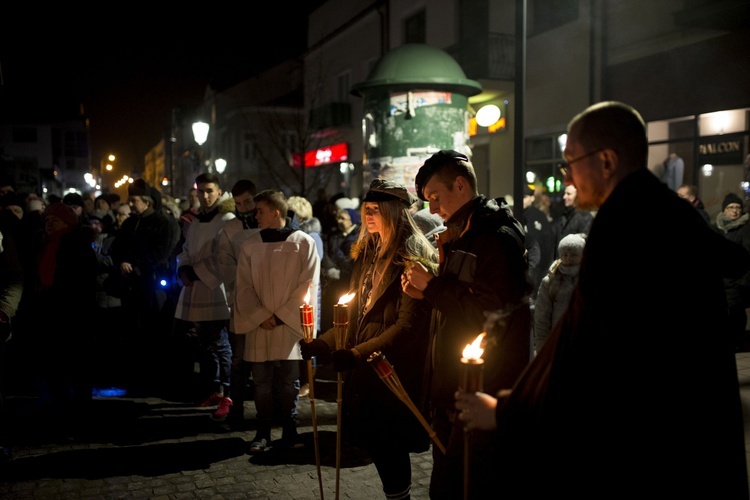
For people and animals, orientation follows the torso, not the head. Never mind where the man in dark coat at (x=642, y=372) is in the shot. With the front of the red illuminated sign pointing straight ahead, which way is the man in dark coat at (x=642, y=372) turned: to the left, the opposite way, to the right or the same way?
to the right

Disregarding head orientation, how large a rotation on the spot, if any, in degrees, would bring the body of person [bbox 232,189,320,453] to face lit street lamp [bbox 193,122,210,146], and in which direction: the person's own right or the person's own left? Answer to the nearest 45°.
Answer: approximately 180°

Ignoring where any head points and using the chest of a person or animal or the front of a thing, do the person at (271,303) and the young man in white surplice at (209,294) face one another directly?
no

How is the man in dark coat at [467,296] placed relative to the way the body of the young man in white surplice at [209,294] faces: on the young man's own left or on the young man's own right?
on the young man's own left

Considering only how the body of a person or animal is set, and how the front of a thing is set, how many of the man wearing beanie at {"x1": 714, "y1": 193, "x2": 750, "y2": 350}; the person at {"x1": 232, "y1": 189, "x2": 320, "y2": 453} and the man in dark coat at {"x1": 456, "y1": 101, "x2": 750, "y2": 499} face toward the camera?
2

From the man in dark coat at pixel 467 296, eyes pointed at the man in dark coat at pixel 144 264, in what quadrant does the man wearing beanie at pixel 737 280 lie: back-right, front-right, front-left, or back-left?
front-right

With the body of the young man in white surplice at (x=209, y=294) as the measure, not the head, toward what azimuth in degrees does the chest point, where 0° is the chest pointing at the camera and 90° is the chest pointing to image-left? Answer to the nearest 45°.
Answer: approximately 45°

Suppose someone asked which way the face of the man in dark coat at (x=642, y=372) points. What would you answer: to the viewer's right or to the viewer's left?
to the viewer's left

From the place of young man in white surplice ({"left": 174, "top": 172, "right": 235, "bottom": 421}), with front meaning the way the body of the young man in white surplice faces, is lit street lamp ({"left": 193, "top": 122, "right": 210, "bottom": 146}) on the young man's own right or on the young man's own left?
on the young man's own right

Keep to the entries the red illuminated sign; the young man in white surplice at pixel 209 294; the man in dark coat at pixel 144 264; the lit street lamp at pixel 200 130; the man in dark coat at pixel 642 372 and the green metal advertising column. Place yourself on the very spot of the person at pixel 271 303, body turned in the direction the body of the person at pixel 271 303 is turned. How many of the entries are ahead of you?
1

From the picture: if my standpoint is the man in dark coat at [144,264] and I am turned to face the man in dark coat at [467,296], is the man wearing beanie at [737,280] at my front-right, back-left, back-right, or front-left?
front-left

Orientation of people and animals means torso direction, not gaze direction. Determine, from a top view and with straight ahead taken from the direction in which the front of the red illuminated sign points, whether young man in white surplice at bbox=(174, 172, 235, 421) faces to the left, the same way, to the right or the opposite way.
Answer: the same way

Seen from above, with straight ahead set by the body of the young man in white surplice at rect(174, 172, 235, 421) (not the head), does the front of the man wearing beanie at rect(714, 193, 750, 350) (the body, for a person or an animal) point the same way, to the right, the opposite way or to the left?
the same way

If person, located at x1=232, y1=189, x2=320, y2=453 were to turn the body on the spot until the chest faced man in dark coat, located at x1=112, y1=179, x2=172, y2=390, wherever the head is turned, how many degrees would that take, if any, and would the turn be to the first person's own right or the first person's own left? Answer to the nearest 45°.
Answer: approximately 135° to the first person's own right

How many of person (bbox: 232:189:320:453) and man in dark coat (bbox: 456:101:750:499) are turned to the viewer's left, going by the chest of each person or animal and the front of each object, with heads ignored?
1

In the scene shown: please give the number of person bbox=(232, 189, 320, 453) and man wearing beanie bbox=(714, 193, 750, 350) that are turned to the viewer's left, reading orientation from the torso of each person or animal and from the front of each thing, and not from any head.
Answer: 0

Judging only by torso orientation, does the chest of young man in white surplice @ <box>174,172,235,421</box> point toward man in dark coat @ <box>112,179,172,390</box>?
no

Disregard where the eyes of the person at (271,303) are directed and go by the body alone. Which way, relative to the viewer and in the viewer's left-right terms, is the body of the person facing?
facing the viewer

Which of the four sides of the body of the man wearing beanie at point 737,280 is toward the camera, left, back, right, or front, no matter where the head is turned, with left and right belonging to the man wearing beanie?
front

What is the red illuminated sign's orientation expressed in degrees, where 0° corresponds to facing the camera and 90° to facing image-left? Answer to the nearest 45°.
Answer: approximately 45°

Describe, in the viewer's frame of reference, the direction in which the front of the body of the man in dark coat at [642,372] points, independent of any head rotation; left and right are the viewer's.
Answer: facing to the left of the viewer

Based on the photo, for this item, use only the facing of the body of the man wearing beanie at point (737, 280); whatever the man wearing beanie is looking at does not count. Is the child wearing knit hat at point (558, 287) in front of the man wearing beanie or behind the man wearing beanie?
in front
